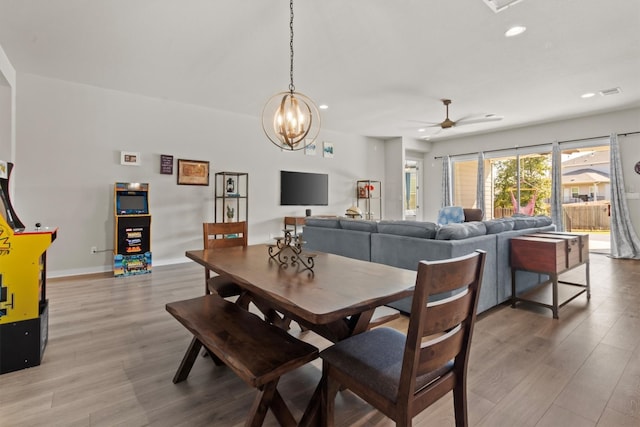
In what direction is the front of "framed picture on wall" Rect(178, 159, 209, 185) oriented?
toward the camera

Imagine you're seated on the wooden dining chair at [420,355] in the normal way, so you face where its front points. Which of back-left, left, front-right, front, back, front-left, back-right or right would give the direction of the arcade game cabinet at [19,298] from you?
front-left

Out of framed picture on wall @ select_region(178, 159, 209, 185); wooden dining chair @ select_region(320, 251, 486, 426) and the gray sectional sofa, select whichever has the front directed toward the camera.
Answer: the framed picture on wall

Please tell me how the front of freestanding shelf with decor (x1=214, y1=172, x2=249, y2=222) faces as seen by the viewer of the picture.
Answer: facing the viewer

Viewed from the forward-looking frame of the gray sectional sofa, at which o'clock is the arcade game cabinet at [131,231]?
The arcade game cabinet is roughly at 9 o'clock from the gray sectional sofa.

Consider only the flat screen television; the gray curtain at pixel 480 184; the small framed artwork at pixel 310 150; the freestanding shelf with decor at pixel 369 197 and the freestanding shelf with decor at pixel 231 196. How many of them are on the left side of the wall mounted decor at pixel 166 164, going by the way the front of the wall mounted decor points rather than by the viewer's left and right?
5

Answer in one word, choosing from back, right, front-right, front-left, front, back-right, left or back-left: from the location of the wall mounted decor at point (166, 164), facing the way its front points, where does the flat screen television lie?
left

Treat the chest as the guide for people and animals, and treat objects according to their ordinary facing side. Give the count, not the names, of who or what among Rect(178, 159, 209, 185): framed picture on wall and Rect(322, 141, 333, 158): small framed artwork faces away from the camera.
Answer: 0

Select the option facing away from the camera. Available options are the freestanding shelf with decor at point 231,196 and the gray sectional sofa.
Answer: the gray sectional sofa

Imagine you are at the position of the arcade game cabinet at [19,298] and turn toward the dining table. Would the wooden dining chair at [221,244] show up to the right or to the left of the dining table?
left

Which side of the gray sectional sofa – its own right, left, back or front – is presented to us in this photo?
back

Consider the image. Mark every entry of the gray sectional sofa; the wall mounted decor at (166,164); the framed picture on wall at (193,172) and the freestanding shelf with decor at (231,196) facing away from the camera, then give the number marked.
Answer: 1

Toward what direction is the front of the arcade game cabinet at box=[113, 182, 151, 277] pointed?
toward the camera

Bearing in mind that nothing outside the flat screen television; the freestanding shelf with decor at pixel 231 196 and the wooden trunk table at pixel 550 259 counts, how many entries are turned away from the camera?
0

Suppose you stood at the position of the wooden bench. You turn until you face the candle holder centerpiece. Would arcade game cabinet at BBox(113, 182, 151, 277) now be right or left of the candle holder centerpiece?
left
